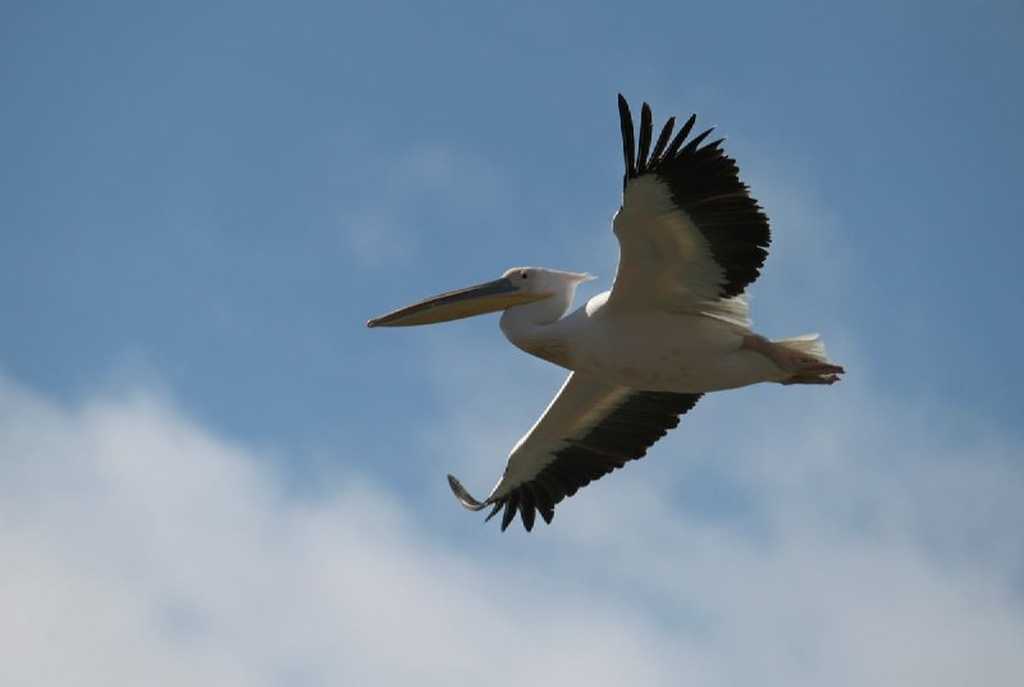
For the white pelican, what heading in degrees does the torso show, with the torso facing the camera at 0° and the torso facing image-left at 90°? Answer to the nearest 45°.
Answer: approximately 90°
